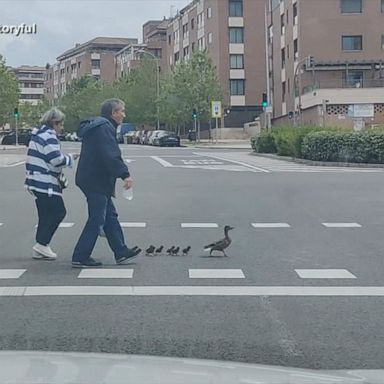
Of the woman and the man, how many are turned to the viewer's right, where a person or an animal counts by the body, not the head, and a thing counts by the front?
2

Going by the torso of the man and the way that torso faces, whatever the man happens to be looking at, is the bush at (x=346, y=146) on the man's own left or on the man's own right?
on the man's own left

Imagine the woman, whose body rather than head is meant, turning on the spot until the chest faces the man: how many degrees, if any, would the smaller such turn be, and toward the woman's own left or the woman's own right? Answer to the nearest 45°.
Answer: approximately 45° to the woman's own right

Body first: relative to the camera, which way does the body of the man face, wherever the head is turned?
to the viewer's right

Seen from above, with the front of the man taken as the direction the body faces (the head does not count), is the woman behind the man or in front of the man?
behind

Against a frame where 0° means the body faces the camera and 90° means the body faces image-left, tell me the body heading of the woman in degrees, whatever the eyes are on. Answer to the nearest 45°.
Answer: approximately 270°

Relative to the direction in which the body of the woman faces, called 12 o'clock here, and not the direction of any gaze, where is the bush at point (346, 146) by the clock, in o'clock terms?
The bush is roughly at 10 o'clock from the woman.
